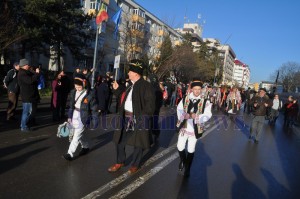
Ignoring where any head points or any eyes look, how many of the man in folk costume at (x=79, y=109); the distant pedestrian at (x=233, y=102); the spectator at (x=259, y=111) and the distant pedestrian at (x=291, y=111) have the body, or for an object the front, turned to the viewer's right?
0

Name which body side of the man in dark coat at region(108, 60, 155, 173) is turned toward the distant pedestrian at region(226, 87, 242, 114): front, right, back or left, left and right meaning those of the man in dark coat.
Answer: back

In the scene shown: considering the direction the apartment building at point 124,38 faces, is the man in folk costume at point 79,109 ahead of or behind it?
ahead

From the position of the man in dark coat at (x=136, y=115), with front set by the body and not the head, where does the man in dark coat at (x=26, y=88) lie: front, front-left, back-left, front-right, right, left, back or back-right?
right

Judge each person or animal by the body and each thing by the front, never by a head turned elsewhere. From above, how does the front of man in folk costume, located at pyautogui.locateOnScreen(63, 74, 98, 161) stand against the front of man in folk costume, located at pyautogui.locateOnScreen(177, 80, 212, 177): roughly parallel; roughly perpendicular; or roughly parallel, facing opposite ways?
roughly parallel

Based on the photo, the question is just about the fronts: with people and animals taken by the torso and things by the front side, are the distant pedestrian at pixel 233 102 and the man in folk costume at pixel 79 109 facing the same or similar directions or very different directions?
same or similar directions

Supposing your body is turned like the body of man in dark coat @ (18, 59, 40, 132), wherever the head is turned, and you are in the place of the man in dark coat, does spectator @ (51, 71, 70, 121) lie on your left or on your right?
on your left

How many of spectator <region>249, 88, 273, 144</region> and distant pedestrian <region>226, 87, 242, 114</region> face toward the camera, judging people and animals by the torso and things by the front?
2

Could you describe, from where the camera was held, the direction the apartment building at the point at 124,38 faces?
facing the viewer and to the right of the viewer

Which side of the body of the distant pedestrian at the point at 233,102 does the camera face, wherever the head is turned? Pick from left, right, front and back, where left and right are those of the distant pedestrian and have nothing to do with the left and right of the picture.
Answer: front
